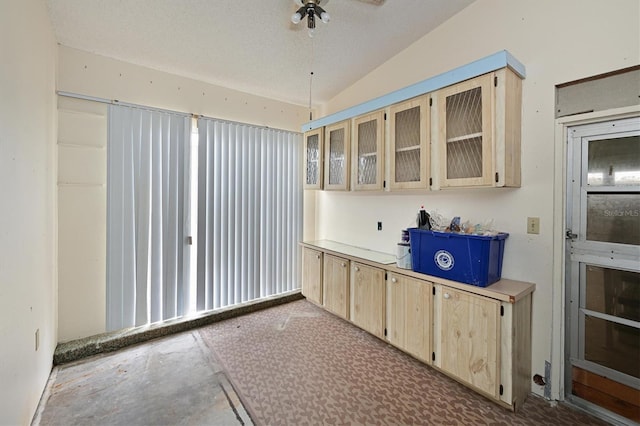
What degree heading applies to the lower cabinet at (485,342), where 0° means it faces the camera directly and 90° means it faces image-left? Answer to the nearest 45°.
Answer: approximately 45°

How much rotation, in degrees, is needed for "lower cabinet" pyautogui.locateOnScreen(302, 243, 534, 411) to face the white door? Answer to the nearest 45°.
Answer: approximately 135° to its left

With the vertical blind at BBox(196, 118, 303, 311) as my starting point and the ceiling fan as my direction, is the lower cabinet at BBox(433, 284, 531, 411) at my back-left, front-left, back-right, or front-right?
front-left

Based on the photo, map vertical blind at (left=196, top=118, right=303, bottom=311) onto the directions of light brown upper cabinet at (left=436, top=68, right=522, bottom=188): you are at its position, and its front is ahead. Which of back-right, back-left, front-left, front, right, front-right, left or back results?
front-right

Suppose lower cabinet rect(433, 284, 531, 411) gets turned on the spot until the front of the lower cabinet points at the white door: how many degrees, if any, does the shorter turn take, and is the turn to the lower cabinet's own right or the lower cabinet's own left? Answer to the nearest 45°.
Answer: approximately 135° to the lower cabinet's own left

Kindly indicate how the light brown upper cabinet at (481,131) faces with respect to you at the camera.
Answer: facing the viewer and to the left of the viewer

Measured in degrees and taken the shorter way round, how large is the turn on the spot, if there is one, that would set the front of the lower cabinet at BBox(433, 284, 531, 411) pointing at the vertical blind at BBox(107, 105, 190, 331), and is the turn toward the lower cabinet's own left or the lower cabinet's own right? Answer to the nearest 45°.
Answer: approximately 45° to the lower cabinet's own right

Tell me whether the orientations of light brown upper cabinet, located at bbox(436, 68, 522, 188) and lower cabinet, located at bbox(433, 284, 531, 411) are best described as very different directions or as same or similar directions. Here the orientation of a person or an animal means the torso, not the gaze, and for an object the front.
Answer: same or similar directions

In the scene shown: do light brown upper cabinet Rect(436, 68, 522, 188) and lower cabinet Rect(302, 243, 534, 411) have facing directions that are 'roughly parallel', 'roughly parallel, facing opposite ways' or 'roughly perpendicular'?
roughly parallel

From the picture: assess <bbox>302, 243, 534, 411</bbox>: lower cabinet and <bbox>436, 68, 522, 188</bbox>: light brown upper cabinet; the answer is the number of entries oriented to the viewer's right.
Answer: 0

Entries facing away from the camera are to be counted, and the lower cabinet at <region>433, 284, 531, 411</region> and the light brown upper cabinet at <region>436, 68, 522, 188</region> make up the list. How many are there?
0

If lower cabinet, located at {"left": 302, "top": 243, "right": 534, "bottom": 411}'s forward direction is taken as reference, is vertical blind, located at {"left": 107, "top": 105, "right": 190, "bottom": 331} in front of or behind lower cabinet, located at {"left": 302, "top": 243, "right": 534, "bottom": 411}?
in front
